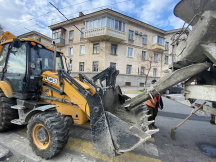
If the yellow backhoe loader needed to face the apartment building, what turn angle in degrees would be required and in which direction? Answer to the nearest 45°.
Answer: approximately 135° to its left

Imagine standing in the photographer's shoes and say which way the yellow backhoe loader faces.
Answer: facing the viewer and to the right of the viewer

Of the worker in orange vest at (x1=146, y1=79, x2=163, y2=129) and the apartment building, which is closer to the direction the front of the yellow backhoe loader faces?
the worker in orange vest

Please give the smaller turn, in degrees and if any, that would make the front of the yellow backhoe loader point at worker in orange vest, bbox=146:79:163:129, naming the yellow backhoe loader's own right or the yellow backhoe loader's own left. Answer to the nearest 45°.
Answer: approximately 45° to the yellow backhoe loader's own left
